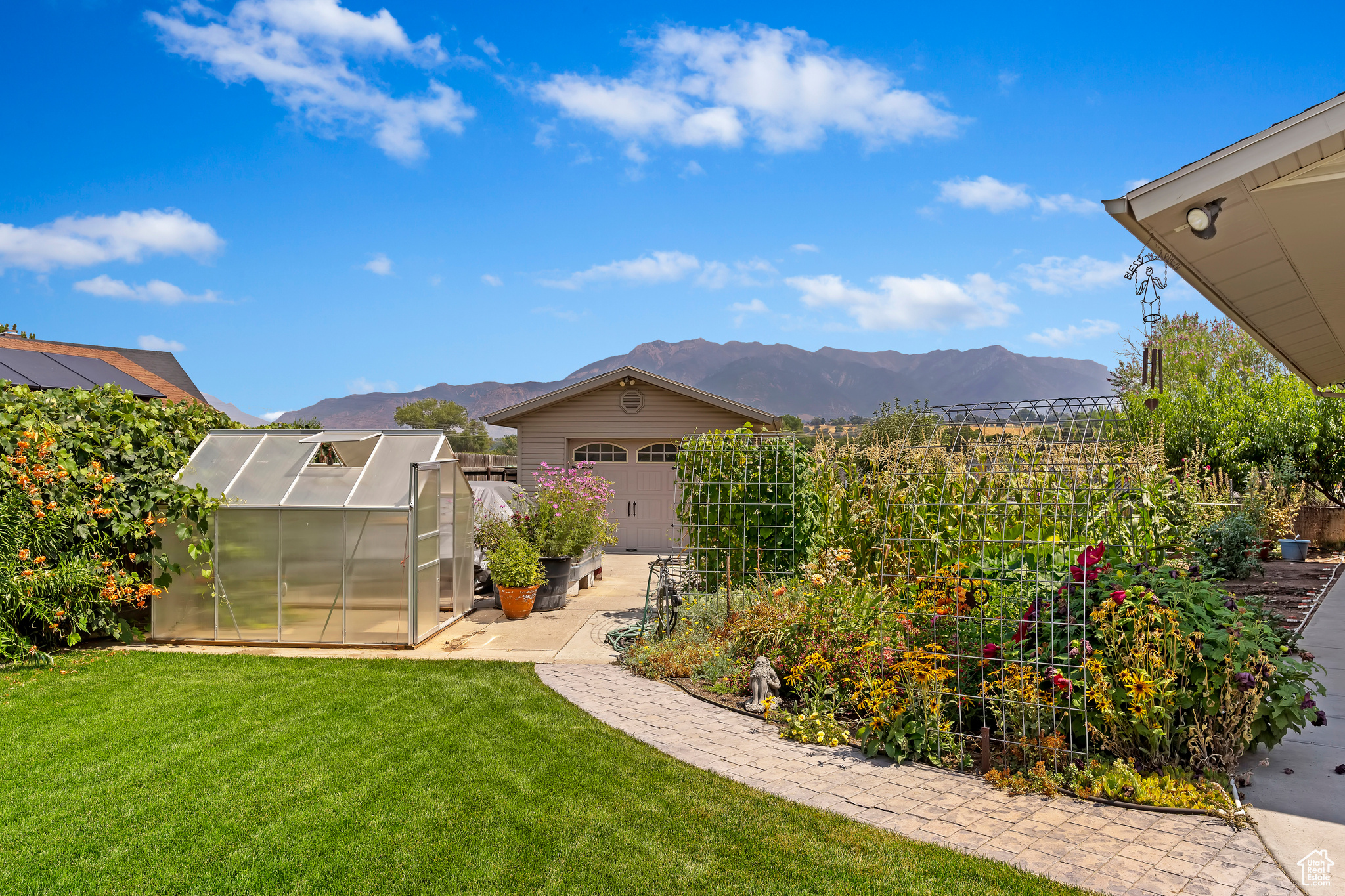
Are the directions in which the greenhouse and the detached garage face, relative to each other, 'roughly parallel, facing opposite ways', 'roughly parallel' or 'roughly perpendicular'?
roughly perpendicular

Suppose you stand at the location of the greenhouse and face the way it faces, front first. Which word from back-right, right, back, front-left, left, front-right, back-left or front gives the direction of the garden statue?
front-right

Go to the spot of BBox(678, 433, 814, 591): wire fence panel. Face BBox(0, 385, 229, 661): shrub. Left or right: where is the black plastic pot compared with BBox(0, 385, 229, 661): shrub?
right

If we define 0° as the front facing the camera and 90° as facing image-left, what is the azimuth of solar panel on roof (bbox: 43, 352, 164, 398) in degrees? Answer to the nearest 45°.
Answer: approximately 315°

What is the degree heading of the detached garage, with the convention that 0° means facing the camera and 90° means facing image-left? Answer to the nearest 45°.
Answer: approximately 0°

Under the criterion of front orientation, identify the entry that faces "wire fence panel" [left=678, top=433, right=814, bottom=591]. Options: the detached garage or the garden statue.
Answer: the detached garage

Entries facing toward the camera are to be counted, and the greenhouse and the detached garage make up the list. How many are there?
1

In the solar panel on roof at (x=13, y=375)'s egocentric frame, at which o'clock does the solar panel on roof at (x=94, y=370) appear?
the solar panel on roof at (x=94, y=370) is roughly at 8 o'clock from the solar panel on roof at (x=13, y=375).
